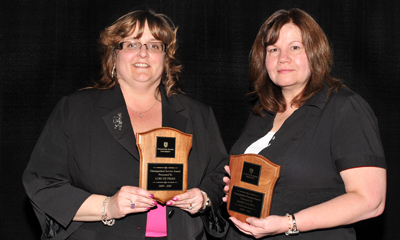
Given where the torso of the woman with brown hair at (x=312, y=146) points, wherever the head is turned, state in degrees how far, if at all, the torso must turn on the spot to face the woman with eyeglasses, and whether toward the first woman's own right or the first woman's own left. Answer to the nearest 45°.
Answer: approximately 45° to the first woman's own right

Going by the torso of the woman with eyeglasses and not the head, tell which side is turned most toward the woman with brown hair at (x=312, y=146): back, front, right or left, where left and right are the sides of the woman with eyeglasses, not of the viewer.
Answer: left
